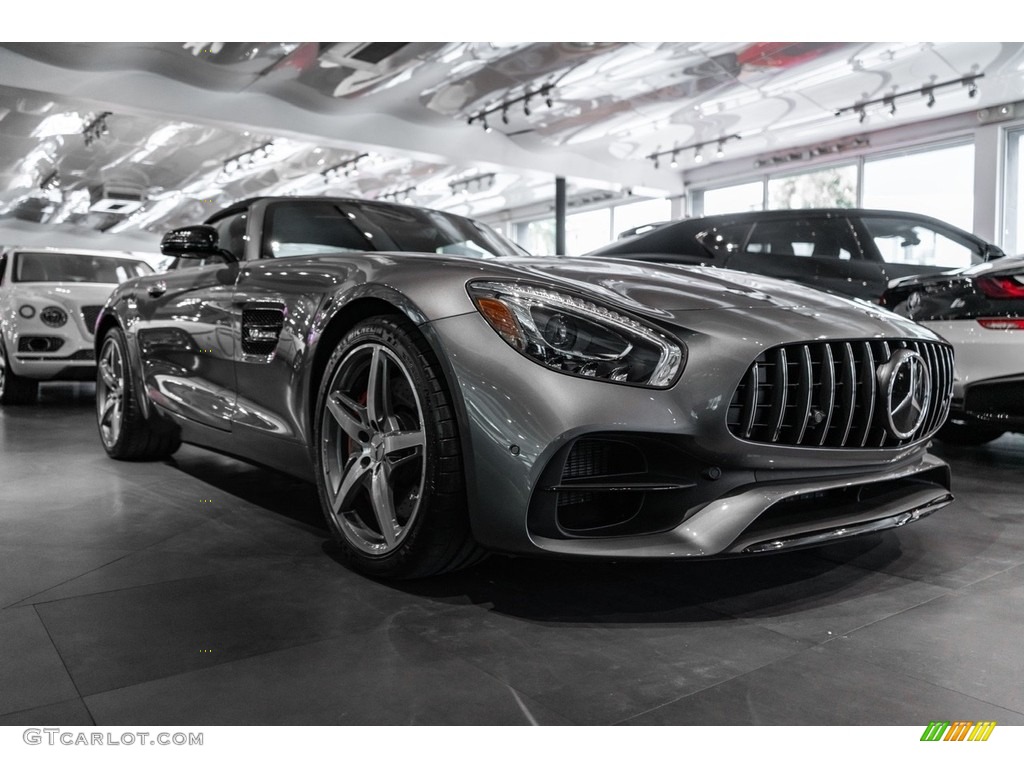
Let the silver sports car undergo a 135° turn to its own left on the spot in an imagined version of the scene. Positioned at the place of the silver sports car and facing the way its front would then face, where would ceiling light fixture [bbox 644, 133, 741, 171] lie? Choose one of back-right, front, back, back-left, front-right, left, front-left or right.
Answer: front

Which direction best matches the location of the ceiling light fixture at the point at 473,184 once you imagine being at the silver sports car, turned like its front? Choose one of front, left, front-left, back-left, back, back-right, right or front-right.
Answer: back-left

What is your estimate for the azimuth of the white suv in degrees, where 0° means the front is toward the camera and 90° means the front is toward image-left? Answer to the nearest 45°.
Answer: approximately 315°

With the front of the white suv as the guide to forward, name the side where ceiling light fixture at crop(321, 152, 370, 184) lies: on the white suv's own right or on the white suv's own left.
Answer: on the white suv's own left

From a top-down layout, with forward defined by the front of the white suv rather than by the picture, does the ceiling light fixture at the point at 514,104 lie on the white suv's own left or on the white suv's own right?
on the white suv's own left

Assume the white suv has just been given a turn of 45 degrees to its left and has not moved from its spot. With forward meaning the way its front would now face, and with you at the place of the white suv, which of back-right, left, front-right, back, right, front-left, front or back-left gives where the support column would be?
front-left

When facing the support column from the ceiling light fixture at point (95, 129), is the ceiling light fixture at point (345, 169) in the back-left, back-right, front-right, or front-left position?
front-left

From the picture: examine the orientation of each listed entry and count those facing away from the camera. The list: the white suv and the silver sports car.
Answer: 0

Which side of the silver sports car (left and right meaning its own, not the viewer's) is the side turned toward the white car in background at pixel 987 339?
left

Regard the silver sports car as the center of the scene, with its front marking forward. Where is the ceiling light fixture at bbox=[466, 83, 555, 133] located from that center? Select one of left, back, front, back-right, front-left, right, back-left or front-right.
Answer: back-left

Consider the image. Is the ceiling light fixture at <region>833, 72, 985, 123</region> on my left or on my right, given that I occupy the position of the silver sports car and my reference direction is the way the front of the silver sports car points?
on my left

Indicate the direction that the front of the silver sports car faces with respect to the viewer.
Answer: facing the viewer and to the right of the viewer

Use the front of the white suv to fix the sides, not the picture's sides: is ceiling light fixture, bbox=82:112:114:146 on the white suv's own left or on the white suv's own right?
on the white suv's own left
